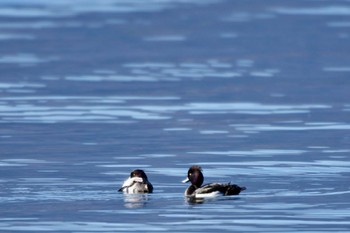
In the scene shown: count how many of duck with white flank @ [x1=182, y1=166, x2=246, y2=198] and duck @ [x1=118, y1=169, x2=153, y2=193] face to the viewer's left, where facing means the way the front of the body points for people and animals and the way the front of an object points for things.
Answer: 1

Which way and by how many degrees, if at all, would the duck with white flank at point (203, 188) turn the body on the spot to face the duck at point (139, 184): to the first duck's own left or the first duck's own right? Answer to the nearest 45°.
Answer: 0° — it already faces it

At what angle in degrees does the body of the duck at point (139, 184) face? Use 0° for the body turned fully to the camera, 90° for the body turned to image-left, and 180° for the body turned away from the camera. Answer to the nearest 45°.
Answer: approximately 315°

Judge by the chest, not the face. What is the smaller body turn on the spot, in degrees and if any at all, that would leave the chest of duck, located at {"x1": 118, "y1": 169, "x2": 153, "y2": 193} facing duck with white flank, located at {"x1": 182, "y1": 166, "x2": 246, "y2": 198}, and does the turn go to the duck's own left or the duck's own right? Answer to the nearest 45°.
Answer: approximately 45° to the duck's own left

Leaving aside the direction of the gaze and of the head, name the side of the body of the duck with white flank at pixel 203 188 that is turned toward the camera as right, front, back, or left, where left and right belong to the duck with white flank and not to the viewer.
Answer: left
